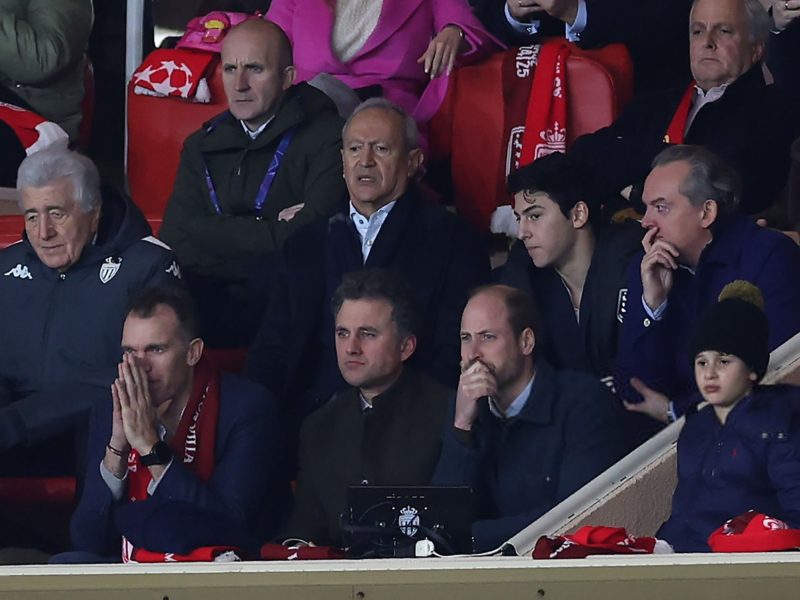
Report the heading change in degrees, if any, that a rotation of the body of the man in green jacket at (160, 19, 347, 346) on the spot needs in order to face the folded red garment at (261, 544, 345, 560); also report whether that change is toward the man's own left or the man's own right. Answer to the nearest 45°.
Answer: approximately 45° to the man's own left

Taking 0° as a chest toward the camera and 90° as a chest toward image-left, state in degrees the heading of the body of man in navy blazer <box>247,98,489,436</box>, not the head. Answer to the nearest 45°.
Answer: approximately 45°

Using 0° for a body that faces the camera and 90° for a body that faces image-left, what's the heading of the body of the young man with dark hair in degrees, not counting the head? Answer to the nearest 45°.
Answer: approximately 45°

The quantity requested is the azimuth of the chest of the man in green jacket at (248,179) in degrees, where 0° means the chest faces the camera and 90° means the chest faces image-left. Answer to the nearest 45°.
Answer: approximately 45°

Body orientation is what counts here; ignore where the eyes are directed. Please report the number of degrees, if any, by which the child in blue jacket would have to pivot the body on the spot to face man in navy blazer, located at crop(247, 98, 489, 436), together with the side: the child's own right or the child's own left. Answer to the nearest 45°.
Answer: approximately 90° to the child's own right

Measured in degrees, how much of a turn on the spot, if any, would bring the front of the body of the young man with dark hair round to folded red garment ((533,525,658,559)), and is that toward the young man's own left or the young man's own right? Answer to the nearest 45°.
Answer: approximately 45° to the young man's own left

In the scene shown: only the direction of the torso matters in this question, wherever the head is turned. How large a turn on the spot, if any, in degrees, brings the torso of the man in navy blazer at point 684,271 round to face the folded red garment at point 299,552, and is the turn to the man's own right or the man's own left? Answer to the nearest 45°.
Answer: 0° — they already face it
